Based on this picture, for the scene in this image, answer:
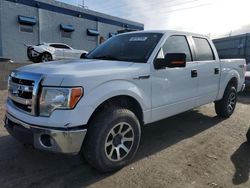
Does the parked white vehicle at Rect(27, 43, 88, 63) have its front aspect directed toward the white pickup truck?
no

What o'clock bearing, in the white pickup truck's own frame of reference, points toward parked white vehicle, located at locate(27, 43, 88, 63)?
The parked white vehicle is roughly at 4 o'clock from the white pickup truck.

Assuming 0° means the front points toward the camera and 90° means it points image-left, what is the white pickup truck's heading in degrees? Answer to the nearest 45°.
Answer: approximately 45°
